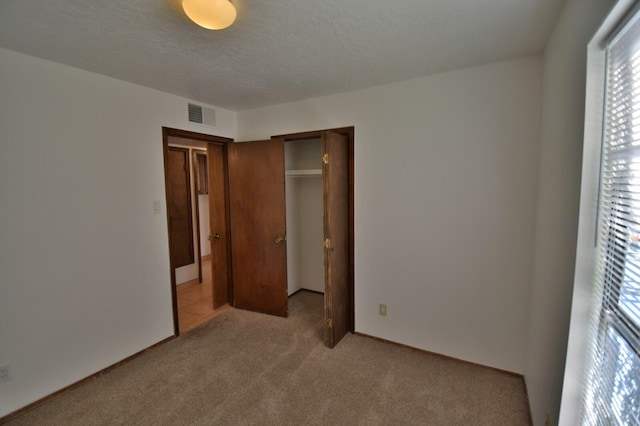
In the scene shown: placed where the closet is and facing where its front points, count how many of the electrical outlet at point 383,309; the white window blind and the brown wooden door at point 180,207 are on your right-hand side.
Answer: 1

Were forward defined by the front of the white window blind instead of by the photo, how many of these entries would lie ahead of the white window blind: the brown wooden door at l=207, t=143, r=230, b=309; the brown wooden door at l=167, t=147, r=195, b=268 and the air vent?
3

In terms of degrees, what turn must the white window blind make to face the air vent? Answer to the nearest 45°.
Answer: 0° — it already faces it

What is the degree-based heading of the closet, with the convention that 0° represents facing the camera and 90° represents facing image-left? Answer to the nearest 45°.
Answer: approximately 45°

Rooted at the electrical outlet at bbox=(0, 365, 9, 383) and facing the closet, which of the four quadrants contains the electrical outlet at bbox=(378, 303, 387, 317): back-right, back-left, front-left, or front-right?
front-right

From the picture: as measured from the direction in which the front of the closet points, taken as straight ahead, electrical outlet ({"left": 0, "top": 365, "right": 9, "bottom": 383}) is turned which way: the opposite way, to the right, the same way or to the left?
to the left

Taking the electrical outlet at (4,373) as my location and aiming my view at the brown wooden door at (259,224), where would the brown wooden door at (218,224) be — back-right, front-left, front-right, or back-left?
front-left

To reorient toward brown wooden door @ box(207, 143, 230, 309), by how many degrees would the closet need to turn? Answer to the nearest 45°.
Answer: approximately 45° to its right

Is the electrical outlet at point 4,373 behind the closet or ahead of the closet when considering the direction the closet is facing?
ahead

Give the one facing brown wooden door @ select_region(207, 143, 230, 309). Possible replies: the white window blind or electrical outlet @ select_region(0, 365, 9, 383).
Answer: the white window blind

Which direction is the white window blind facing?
to the viewer's left

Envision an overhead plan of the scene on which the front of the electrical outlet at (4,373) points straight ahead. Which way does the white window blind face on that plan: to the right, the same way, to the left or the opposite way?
the opposite way

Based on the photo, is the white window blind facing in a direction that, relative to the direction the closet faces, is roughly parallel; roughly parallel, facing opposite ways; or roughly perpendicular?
roughly perpendicular

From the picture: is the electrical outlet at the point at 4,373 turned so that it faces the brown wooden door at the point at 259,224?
no

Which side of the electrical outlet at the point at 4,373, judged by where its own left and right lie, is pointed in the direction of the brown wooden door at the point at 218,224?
left
